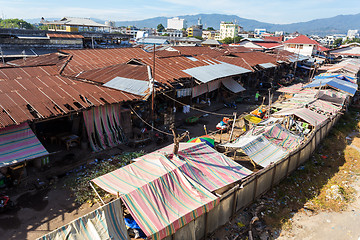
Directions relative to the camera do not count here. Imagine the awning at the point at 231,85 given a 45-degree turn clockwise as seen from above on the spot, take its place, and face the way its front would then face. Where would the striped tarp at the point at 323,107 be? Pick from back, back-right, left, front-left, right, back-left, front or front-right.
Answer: front-left

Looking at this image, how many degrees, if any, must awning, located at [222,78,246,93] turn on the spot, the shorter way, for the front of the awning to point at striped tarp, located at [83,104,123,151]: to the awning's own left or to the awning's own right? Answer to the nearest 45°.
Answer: approximately 90° to the awning's own right

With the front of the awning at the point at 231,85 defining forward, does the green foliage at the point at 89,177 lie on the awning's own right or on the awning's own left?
on the awning's own right

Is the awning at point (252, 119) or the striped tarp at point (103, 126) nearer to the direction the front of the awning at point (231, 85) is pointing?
the awning

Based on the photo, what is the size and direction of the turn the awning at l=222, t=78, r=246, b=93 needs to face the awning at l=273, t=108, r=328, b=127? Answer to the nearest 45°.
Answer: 0° — it already faces it

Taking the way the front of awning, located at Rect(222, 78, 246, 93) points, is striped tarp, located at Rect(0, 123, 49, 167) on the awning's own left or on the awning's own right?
on the awning's own right

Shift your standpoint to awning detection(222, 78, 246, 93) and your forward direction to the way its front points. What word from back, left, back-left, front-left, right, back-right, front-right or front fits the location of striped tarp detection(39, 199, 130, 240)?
front-right

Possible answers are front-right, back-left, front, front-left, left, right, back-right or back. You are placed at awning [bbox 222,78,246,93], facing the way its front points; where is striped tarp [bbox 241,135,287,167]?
front-right

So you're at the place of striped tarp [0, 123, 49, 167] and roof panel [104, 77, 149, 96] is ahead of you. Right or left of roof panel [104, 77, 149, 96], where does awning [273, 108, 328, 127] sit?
right

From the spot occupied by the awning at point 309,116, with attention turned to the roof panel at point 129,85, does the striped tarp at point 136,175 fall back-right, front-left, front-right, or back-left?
front-left

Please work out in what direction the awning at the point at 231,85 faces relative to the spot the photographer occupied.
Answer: facing the viewer and to the right of the viewer

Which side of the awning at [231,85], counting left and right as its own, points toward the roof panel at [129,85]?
right
